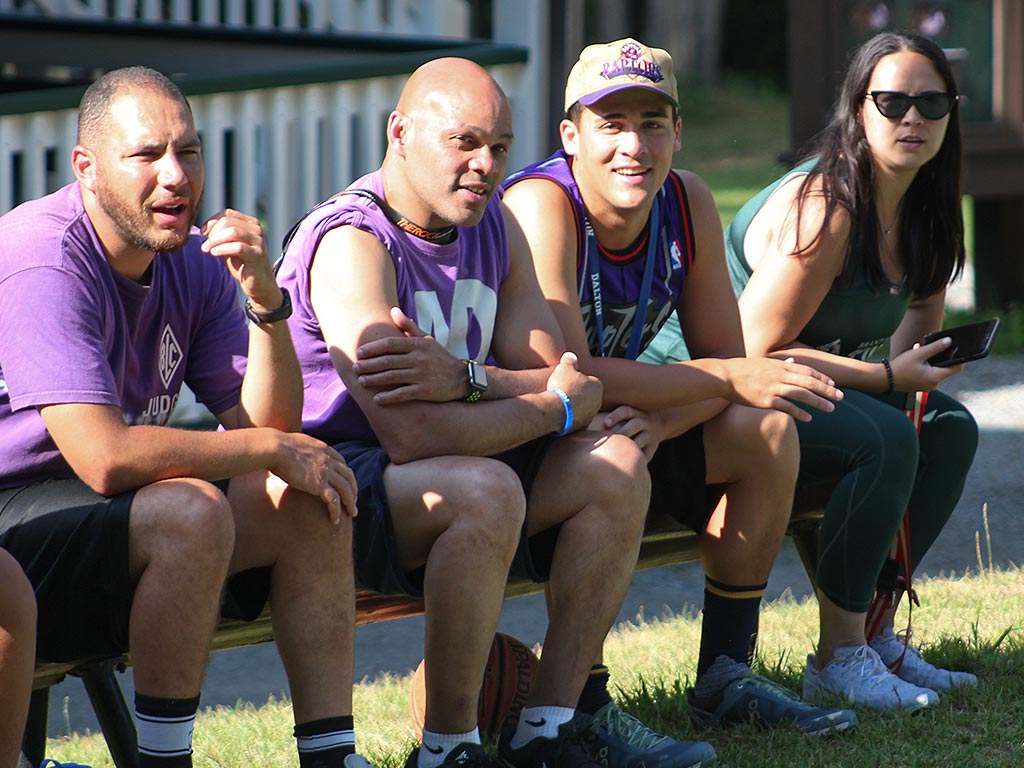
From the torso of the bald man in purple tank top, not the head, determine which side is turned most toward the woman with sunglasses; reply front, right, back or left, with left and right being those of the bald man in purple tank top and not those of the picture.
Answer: left

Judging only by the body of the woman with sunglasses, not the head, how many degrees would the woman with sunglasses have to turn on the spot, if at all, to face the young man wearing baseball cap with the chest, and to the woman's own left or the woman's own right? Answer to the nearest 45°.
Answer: approximately 90° to the woman's own right

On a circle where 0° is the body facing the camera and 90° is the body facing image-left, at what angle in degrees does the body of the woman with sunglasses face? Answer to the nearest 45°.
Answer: approximately 315°
